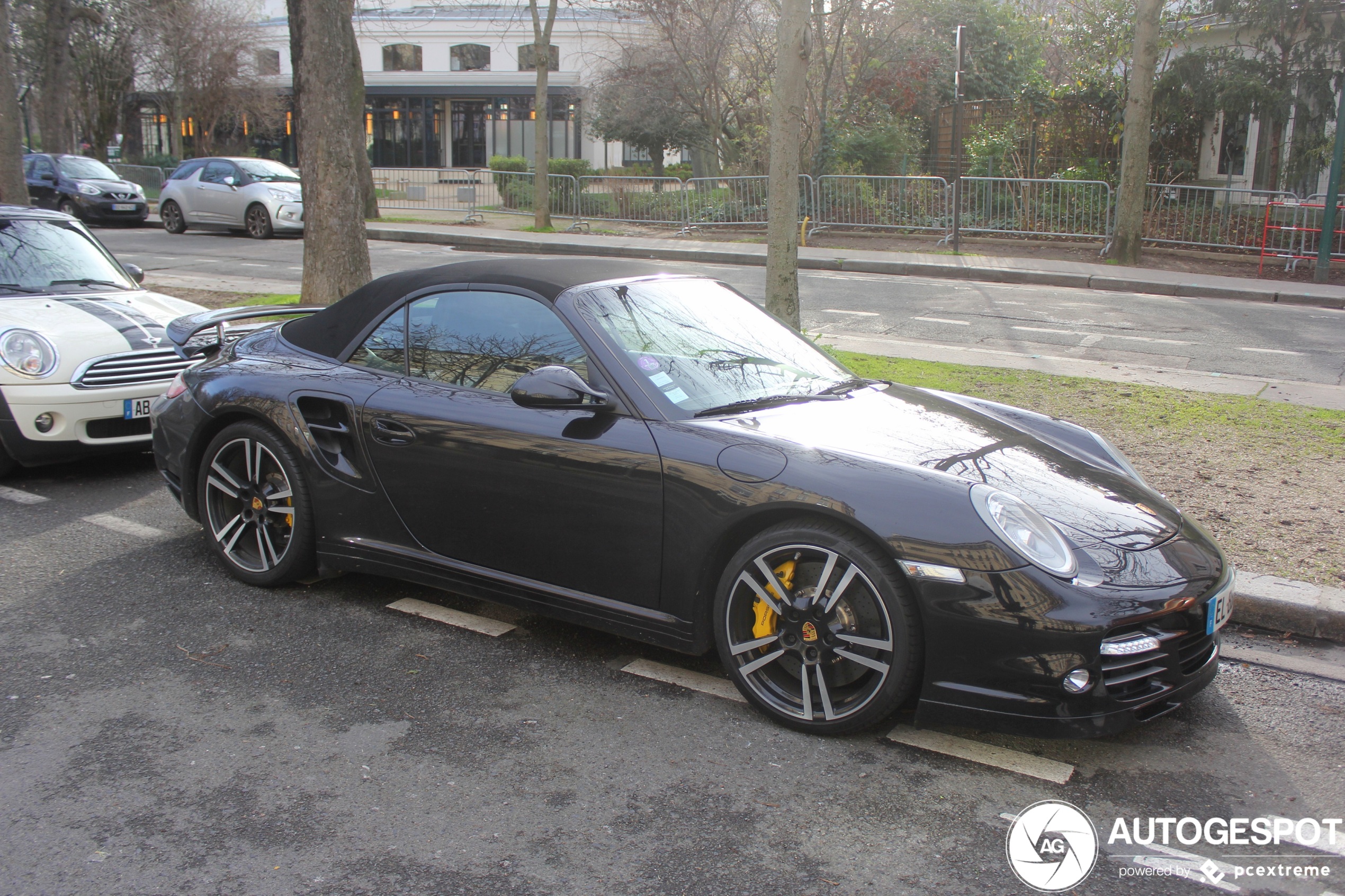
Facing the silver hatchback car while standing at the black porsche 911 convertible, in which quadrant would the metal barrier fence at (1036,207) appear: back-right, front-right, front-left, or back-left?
front-right

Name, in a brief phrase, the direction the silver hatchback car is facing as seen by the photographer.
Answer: facing the viewer and to the right of the viewer

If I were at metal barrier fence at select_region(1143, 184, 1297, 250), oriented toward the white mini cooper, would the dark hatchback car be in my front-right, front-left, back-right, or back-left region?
front-right

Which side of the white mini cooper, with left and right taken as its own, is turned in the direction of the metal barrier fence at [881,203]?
left

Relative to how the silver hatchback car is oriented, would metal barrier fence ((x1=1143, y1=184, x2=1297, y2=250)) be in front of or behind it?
in front

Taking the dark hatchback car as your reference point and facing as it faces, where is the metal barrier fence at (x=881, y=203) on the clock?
The metal barrier fence is roughly at 12 o'clock from the dark hatchback car.

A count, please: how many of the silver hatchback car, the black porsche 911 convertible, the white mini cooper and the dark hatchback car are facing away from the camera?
0

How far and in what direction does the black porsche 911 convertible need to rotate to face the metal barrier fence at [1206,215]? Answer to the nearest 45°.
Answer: approximately 90° to its left

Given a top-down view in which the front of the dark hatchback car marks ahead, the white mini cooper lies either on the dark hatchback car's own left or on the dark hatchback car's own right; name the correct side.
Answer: on the dark hatchback car's own right

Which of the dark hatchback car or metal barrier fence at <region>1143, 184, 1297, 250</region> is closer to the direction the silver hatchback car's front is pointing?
the metal barrier fence

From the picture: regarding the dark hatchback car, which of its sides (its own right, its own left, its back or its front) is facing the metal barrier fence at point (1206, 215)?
front

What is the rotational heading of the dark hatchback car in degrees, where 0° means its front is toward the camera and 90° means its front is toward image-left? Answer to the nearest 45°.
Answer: approximately 315°

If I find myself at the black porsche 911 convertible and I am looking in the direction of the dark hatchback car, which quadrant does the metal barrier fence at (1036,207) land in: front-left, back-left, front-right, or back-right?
front-right

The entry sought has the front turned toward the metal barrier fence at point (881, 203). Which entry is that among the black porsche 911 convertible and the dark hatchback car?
the dark hatchback car
